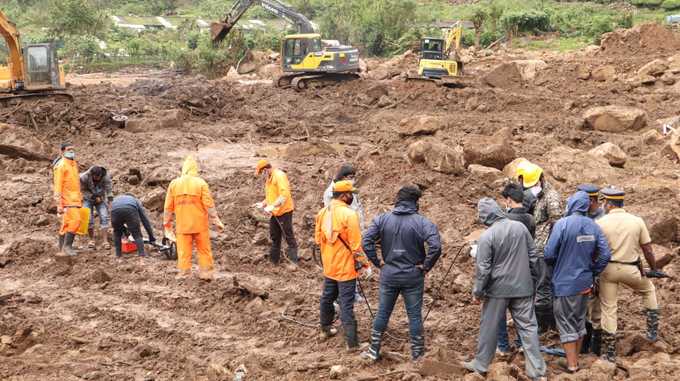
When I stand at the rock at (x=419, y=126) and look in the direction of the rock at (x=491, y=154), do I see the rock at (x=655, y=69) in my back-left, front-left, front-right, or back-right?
back-left

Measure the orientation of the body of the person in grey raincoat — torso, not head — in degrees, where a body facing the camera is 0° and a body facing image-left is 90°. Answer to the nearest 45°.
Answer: approximately 135°

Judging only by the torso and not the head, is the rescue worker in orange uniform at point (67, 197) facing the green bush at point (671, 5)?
no

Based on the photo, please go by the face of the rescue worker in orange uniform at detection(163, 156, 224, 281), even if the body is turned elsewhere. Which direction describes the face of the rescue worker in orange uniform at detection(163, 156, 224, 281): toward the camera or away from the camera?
away from the camera

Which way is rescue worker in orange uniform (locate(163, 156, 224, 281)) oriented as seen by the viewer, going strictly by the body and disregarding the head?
away from the camera

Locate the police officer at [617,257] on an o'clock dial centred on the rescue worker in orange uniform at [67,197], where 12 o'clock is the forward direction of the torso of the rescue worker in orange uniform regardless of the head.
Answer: The police officer is roughly at 12 o'clock from the rescue worker in orange uniform.

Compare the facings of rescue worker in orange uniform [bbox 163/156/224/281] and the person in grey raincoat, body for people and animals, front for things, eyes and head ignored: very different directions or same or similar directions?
same or similar directions

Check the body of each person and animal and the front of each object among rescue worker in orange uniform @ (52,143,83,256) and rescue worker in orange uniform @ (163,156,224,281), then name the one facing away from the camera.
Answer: rescue worker in orange uniform @ (163,156,224,281)

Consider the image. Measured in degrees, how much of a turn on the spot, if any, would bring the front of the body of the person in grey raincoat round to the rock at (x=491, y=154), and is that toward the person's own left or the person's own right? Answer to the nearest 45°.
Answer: approximately 45° to the person's own right

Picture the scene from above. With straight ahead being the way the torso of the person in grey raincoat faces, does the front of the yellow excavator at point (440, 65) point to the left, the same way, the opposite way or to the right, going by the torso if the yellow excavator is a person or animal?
to the right

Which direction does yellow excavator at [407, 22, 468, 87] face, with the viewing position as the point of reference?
facing away from the viewer and to the right of the viewer

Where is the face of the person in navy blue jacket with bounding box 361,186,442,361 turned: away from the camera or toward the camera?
away from the camera

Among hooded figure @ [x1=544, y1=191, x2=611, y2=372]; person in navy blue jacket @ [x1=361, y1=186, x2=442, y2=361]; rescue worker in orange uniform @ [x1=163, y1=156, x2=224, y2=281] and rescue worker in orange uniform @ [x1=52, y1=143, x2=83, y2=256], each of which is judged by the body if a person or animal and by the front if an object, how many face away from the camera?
3

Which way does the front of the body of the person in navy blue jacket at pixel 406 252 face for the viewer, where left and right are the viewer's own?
facing away from the viewer

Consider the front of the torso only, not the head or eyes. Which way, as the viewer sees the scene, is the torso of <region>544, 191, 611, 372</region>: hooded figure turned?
away from the camera

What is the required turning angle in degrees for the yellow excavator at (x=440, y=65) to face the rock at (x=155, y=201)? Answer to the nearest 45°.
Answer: approximately 135° to its right

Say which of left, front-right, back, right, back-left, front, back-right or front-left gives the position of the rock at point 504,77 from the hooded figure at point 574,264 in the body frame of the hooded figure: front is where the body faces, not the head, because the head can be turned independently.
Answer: front

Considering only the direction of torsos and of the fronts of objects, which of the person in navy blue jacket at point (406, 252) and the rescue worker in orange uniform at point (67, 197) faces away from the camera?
the person in navy blue jacket
